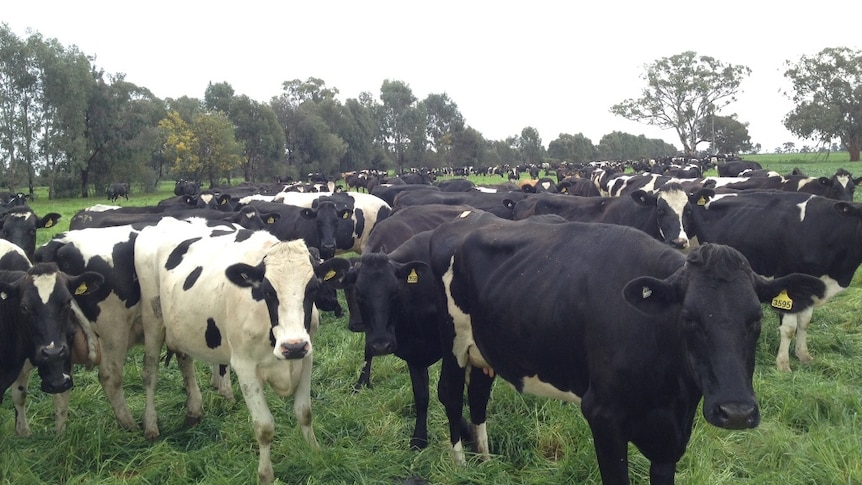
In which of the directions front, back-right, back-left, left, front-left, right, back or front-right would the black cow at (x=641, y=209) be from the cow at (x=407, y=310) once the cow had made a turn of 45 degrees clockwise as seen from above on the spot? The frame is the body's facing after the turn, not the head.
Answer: back-right

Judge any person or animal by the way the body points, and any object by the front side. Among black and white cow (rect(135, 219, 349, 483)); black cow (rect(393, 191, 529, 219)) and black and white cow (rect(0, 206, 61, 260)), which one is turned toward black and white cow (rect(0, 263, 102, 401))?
black and white cow (rect(0, 206, 61, 260))

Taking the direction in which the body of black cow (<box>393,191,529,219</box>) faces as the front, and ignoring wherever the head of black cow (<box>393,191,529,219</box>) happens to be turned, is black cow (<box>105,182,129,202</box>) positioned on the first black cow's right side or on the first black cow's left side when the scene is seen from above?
on the first black cow's left side

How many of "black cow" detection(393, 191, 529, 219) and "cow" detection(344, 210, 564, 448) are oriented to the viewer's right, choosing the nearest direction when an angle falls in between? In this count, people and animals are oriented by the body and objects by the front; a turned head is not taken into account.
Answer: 1

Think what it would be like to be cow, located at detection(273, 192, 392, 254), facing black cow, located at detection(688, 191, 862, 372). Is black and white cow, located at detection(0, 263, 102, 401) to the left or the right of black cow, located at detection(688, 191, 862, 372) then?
right

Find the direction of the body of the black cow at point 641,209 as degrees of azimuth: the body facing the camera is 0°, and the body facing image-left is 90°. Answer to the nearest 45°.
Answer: approximately 315°

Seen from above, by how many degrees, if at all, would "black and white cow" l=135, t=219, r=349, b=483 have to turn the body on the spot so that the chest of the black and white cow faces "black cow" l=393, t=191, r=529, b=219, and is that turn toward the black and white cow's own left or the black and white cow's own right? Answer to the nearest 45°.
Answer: approximately 90° to the black and white cow's own left

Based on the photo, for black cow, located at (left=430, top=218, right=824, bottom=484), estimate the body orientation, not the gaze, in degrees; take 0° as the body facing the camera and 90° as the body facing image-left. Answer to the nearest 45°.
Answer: approximately 315°

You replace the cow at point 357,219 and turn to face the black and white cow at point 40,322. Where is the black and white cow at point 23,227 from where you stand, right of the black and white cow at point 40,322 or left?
right

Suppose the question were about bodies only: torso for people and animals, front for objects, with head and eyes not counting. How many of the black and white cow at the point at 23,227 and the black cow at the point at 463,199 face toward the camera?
1
